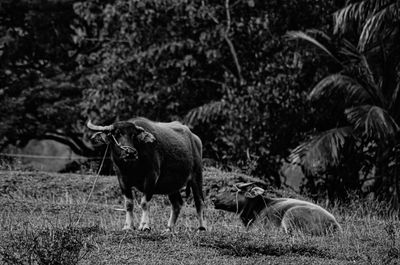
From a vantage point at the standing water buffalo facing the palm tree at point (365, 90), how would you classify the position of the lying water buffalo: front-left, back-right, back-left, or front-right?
front-right

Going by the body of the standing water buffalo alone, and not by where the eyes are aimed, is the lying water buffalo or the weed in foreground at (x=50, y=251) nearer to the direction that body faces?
the weed in foreground

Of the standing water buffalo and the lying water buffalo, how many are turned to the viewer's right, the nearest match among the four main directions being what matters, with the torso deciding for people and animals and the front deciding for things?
0

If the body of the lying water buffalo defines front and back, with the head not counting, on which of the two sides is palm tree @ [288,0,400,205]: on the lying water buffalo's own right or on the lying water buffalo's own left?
on the lying water buffalo's own right

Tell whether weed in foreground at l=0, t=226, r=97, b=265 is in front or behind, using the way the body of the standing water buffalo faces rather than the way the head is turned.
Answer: in front

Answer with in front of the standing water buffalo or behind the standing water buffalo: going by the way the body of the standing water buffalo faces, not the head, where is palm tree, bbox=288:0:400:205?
behind

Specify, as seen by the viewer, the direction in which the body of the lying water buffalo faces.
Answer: to the viewer's left

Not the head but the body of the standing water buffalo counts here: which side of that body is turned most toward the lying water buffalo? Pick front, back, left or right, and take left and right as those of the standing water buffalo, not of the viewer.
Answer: left

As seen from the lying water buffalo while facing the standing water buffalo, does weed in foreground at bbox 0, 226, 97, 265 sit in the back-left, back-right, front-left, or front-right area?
front-left

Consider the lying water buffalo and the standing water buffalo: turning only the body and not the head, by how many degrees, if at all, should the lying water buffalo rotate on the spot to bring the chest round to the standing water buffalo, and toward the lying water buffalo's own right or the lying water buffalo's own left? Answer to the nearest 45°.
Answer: approximately 45° to the lying water buffalo's own left

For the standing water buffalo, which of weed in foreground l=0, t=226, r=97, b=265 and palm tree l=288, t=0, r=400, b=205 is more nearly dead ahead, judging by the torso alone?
the weed in foreground

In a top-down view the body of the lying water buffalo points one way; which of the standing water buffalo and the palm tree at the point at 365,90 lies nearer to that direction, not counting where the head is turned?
the standing water buffalo

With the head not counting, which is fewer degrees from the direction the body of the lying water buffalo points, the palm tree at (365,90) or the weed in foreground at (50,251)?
the weed in foreground
